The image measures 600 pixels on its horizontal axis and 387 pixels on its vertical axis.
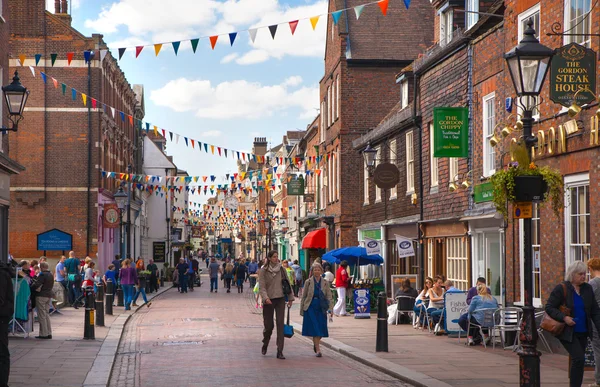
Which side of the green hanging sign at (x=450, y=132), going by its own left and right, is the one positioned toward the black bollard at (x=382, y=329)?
front

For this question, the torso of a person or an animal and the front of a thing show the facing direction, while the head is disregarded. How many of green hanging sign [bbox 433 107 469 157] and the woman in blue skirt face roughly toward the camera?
2

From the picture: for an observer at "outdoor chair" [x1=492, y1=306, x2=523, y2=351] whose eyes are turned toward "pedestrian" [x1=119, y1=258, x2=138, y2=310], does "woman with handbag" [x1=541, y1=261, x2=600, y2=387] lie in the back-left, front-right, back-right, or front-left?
back-left

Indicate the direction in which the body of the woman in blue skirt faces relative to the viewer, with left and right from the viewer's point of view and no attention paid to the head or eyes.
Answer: facing the viewer

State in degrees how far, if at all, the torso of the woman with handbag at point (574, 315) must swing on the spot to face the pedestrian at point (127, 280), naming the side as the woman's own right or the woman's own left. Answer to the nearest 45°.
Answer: approximately 180°

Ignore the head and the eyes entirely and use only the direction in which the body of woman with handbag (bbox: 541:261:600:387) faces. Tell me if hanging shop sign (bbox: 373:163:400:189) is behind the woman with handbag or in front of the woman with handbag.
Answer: behind

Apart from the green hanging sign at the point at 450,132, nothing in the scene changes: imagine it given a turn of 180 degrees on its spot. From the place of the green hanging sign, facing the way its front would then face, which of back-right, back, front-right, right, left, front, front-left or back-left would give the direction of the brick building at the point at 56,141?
front-left

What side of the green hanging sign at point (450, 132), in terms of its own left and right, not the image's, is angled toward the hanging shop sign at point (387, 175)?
back

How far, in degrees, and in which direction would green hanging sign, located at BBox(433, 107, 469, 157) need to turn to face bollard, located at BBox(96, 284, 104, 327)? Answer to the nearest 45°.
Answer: approximately 90° to its right

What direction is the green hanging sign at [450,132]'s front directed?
toward the camera

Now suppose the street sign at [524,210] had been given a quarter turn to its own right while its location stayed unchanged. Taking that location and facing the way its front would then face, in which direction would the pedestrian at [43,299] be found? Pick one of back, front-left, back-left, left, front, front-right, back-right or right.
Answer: front-right

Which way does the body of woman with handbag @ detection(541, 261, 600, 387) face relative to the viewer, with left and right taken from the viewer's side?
facing the viewer and to the right of the viewer

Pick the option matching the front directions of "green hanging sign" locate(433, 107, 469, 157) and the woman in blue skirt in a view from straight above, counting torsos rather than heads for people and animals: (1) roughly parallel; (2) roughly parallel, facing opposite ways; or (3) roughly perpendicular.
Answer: roughly parallel

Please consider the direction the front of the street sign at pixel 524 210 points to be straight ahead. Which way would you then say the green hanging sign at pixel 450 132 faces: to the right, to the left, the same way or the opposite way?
the same way

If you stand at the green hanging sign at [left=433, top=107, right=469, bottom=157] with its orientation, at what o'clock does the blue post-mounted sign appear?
The blue post-mounted sign is roughly at 4 o'clock from the green hanging sign.

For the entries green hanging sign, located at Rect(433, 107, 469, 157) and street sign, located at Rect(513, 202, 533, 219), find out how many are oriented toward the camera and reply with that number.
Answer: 2

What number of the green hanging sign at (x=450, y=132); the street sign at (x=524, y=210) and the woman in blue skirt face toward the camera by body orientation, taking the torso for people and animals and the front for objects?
3

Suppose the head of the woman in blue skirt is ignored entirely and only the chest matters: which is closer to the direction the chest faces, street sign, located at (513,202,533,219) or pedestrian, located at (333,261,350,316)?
the street sign
